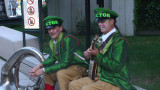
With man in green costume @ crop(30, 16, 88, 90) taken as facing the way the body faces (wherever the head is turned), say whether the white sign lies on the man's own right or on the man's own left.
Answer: on the man's own right

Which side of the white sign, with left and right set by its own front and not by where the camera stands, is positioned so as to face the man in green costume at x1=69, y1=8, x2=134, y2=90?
left

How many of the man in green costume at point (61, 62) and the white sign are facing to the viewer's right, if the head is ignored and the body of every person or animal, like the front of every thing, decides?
0

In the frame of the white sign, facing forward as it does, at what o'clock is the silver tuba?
The silver tuba is roughly at 12 o'clock from the white sign.

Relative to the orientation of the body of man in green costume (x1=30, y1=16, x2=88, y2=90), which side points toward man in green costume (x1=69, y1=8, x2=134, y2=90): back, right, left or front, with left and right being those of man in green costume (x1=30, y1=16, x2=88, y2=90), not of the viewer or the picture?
left

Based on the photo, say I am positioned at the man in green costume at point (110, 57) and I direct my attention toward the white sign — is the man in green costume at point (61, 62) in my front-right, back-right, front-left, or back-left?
front-left

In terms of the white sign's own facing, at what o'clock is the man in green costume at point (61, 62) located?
The man in green costume is roughly at 12 o'clock from the white sign.

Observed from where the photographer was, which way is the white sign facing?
facing the viewer

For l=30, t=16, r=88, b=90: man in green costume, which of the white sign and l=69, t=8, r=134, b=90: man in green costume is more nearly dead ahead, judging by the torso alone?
the man in green costume
